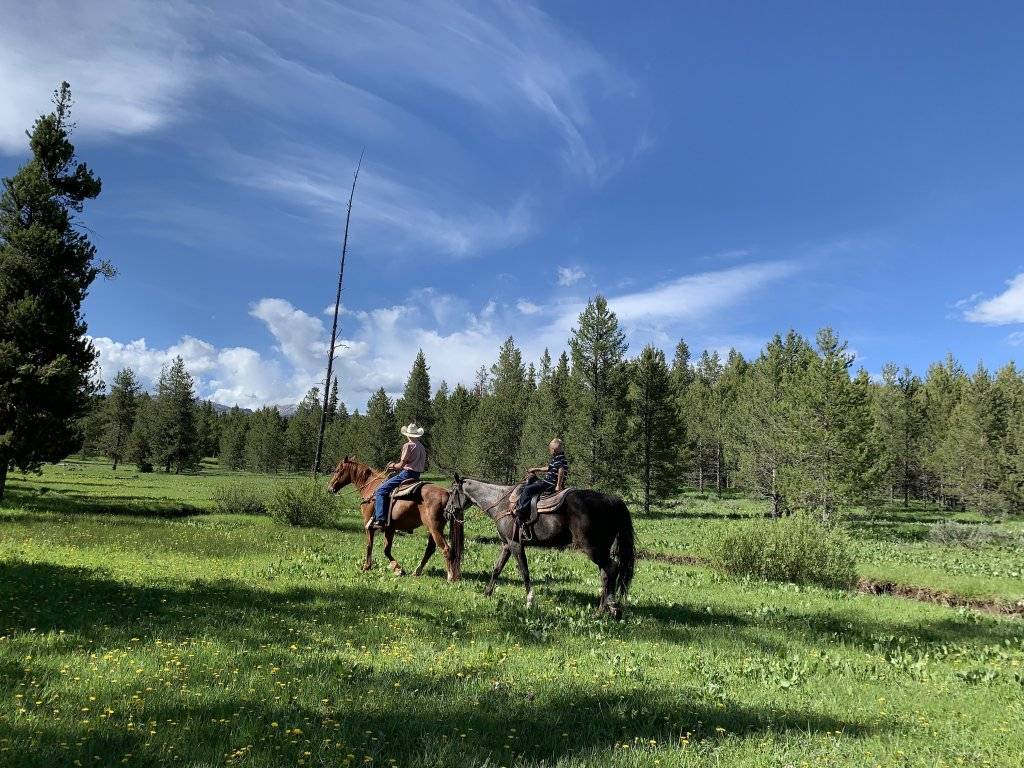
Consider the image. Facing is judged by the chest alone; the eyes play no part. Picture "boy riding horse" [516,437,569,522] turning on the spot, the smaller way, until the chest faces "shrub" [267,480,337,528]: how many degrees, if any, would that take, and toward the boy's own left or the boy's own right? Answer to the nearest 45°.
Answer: approximately 45° to the boy's own right

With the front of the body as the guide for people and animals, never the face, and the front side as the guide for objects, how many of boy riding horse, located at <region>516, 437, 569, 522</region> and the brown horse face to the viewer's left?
2

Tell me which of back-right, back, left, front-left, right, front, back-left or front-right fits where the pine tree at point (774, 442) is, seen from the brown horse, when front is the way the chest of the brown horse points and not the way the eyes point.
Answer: back-right

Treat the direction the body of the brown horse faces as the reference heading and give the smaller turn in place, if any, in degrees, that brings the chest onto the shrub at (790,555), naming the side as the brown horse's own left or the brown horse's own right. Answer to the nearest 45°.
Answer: approximately 180°

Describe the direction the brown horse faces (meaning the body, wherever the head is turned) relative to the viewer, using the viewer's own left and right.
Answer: facing to the left of the viewer

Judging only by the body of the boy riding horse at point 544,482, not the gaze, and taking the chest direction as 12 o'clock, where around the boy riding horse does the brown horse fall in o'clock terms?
The brown horse is roughly at 1 o'clock from the boy riding horse.

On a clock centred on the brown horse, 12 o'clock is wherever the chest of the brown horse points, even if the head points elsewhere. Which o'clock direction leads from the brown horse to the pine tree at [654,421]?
The pine tree is roughly at 4 o'clock from the brown horse.

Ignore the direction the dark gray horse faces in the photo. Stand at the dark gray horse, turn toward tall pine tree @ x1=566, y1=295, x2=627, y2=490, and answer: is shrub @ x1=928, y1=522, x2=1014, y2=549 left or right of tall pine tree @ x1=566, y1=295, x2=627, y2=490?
right

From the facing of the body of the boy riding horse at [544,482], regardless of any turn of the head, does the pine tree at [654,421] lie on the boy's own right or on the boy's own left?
on the boy's own right

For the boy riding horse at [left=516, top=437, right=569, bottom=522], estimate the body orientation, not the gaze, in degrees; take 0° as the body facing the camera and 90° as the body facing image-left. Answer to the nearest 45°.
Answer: approximately 90°
